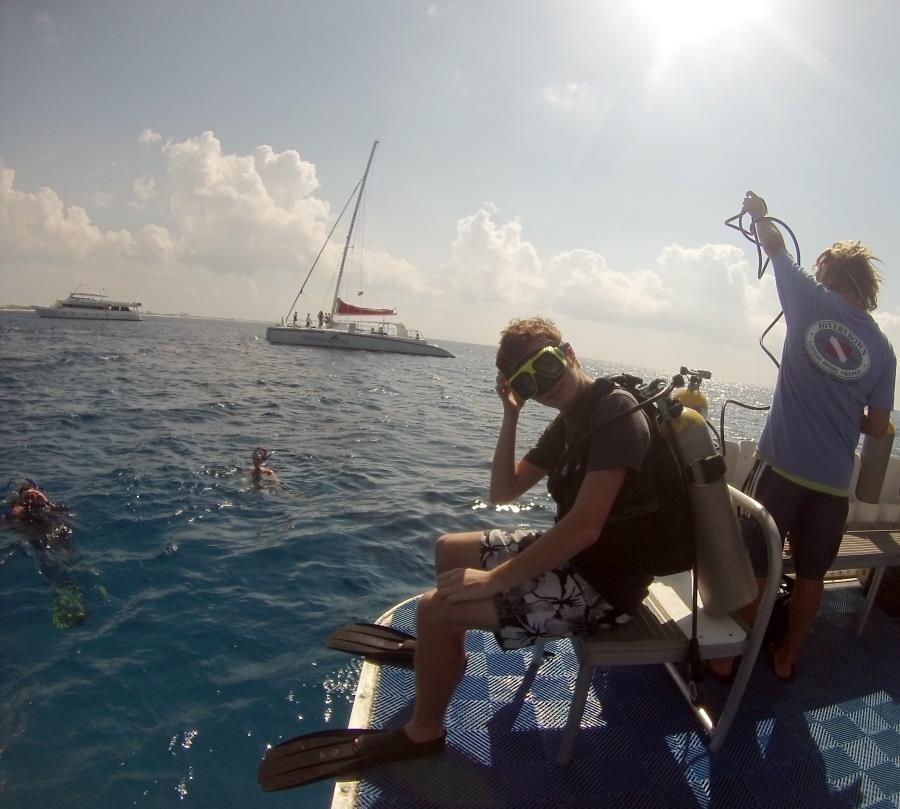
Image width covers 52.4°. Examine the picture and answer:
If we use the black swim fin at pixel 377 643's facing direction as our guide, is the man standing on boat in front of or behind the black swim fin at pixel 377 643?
behind

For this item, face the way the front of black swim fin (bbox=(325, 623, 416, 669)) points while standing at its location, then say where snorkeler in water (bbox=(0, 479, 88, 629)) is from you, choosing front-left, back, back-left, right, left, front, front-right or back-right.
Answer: front-right

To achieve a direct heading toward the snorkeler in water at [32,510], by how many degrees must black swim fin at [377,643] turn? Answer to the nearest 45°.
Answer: approximately 45° to its right

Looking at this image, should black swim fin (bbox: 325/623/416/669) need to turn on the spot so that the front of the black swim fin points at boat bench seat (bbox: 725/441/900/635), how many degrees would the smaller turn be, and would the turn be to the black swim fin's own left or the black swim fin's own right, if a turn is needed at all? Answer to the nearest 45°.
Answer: approximately 180°

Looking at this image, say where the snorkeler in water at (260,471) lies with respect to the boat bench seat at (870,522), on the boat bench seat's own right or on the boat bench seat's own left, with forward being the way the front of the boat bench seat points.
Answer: on the boat bench seat's own right

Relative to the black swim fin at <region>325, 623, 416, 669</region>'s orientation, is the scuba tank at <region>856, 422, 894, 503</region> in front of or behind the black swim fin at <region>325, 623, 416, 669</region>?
behind

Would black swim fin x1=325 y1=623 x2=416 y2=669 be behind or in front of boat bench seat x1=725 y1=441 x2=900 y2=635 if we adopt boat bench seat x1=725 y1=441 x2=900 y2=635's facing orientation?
in front

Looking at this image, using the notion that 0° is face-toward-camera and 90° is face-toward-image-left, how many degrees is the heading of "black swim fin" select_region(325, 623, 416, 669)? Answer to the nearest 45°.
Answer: approximately 90°
